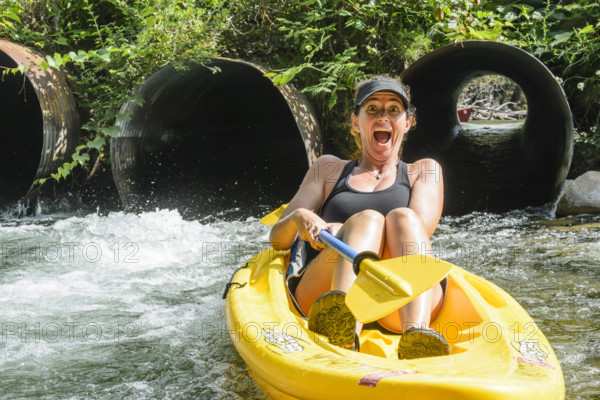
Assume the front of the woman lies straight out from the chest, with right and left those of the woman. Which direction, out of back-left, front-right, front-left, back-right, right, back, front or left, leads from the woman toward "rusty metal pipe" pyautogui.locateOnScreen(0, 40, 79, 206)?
back-right

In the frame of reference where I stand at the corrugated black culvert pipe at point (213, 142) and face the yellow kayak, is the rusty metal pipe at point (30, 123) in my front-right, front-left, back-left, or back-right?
back-right

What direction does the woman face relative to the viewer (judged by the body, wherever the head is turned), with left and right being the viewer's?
facing the viewer

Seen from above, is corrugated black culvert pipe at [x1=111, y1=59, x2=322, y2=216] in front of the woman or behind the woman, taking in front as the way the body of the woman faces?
behind

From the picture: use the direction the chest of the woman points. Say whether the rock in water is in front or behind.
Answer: behind

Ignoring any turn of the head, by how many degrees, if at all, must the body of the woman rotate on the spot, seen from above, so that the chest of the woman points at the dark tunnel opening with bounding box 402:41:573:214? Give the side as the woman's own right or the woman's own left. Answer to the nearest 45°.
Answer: approximately 180°
